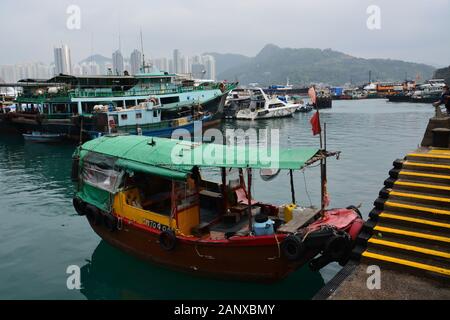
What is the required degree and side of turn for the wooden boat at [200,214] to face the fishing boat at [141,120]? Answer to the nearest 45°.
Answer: approximately 135° to its left

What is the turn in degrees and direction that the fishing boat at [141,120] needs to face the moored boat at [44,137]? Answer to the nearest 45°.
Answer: approximately 180°

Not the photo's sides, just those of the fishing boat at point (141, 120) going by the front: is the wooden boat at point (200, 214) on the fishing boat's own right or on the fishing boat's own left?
on the fishing boat's own right

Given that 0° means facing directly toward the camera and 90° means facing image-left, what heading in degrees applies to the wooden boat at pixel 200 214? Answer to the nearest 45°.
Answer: approximately 315°

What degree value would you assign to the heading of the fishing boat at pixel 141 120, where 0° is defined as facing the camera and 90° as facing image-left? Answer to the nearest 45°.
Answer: approximately 270°

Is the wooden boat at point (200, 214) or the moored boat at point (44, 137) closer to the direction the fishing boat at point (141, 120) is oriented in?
the wooden boat

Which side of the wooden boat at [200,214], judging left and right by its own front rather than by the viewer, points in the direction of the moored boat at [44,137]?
back
